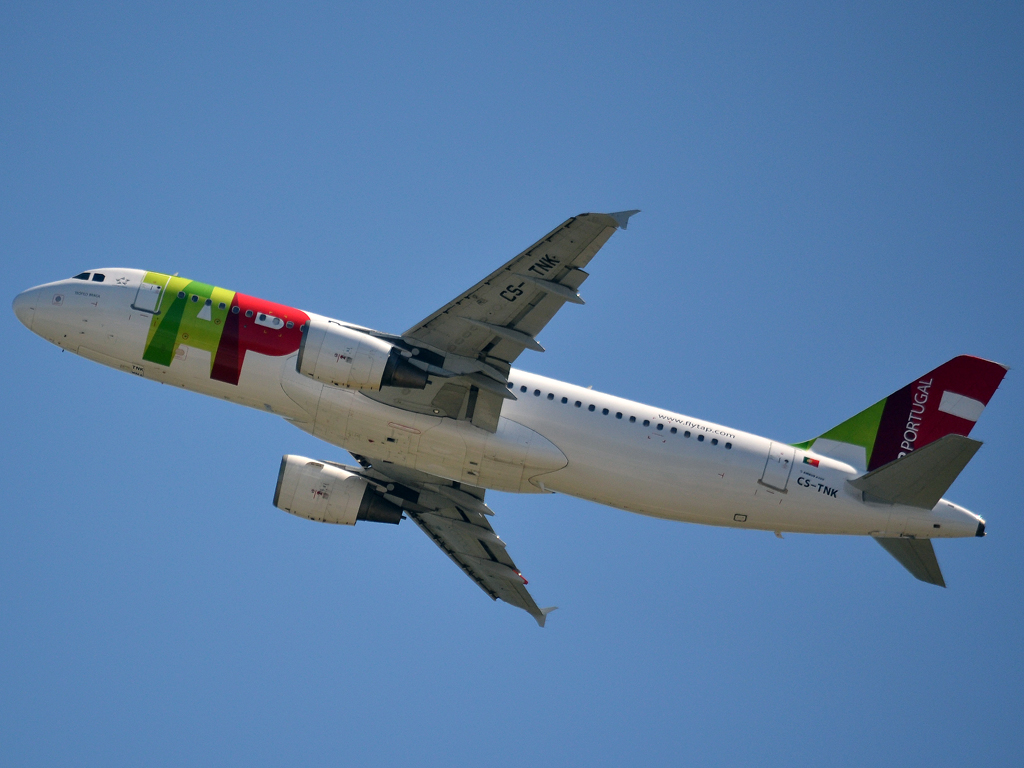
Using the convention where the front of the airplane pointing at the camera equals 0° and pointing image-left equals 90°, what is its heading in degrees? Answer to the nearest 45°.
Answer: approximately 90°
